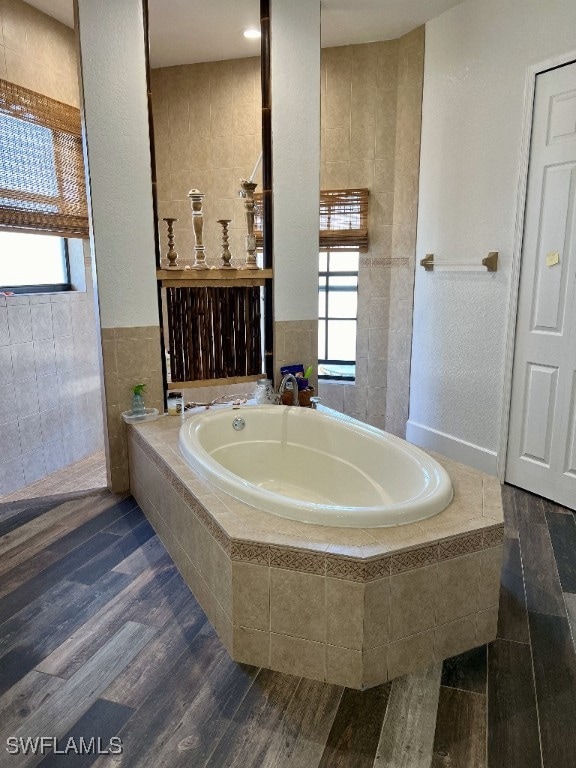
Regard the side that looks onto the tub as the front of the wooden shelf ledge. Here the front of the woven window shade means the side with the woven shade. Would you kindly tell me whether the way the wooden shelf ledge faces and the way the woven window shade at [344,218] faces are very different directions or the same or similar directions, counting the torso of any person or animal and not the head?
same or similar directions

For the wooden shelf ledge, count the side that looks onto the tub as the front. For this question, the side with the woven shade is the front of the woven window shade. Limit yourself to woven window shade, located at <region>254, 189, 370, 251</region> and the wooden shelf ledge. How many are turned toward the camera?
2

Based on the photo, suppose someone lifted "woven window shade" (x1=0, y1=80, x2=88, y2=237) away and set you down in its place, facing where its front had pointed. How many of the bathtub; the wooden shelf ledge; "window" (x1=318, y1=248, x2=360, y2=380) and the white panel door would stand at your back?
0

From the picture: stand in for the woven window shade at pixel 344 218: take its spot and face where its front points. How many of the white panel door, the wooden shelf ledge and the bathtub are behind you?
0

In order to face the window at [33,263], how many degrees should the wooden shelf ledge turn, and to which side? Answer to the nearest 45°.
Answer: approximately 135° to its right

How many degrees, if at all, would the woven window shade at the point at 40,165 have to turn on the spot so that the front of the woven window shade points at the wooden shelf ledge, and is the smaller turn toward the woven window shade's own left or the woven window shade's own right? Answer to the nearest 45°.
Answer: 0° — it already faces it

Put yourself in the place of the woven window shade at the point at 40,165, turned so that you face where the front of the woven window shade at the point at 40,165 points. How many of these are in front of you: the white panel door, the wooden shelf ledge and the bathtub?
3

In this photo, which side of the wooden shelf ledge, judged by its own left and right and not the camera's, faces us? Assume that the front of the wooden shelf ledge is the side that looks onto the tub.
front

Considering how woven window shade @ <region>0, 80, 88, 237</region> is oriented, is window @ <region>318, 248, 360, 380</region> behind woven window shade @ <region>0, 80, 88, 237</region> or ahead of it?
ahead

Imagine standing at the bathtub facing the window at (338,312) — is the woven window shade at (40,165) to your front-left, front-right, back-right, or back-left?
front-left

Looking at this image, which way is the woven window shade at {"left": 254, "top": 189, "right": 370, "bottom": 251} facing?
toward the camera

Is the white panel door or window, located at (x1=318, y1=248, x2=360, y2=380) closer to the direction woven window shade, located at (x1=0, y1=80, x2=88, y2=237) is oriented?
the white panel door

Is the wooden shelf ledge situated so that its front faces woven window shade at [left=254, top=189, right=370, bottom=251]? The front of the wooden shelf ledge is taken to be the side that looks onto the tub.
no

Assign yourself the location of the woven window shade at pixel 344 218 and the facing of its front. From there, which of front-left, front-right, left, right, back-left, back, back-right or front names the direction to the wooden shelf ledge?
front-right

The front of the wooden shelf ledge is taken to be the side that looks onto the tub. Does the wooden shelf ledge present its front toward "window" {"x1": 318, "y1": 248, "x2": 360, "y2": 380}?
no

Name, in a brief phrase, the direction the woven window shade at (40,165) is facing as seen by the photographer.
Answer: facing the viewer and to the right of the viewer

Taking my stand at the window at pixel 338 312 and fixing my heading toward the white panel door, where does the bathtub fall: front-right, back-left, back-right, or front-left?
front-right

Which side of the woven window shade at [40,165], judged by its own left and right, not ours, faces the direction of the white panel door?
front
